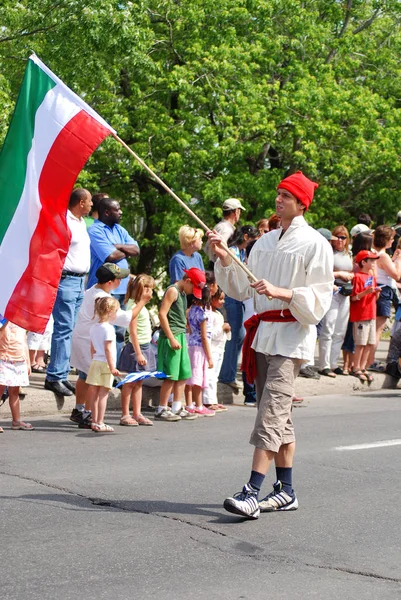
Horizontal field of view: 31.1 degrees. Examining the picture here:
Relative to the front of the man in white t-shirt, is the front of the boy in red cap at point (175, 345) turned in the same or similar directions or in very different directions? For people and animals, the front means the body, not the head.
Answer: same or similar directions

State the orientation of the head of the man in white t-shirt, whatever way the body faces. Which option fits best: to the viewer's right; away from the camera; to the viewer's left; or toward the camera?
to the viewer's right

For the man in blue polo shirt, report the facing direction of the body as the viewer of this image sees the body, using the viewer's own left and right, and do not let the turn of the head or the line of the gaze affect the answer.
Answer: facing the viewer and to the right of the viewer

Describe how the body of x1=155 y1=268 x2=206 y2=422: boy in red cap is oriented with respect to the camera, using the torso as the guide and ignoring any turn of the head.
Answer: to the viewer's right

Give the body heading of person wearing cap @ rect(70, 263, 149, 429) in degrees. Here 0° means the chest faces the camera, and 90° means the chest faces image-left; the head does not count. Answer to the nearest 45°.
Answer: approximately 270°

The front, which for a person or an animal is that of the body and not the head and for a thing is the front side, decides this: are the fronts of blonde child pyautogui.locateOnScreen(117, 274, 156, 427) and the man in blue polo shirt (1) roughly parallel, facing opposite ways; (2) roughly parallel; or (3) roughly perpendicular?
roughly parallel

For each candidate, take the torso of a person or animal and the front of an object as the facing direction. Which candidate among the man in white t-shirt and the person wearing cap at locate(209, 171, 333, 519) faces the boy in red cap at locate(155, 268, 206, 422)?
the man in white t-shirt

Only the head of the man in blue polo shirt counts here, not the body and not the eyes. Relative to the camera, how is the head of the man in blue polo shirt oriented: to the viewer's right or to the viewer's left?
to the viewer's right

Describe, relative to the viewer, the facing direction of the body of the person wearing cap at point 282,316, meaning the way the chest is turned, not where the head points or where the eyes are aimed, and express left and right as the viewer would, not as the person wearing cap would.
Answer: facing the viewer and to the left of the viewer

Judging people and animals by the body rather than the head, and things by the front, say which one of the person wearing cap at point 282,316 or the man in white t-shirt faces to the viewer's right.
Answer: the man in white t-shirt

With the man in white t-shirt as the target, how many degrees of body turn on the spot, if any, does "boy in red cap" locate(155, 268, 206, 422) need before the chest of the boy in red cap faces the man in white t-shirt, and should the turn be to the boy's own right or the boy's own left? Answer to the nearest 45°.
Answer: approximately 180°
